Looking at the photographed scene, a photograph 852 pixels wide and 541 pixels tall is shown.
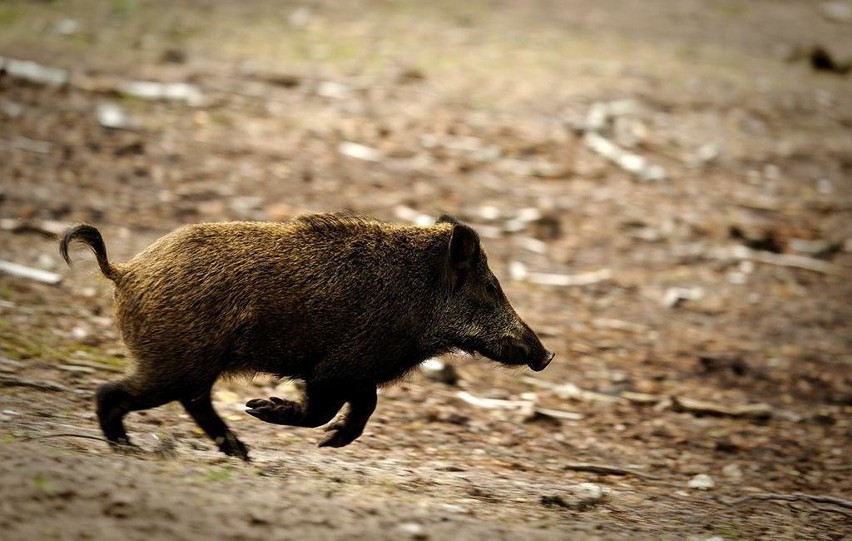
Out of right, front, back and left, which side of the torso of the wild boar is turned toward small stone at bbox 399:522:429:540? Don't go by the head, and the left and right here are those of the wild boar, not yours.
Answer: right

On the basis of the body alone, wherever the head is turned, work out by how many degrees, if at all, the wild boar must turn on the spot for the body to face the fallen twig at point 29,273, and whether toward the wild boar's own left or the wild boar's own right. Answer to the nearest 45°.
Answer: approximately 135° to the wild boar's own left

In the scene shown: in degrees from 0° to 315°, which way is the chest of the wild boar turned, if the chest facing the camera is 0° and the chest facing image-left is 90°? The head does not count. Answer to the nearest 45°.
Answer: approximately 270°

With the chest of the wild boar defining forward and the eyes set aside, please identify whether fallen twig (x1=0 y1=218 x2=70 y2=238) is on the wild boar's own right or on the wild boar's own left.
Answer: on the wild boar's own left

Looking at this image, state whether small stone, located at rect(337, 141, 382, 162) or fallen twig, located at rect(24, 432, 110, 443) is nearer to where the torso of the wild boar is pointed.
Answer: the small stone

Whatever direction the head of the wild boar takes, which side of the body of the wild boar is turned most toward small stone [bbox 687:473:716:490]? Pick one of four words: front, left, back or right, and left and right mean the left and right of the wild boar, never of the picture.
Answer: front

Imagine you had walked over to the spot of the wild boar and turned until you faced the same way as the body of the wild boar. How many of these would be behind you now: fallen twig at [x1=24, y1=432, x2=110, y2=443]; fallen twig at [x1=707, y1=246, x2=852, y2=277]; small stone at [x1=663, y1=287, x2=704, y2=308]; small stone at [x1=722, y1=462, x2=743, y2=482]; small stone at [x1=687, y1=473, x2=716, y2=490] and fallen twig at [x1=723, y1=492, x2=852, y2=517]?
1

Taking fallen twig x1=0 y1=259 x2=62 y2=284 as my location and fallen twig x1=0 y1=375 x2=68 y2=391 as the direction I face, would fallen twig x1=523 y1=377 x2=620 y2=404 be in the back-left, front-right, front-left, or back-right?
front-left

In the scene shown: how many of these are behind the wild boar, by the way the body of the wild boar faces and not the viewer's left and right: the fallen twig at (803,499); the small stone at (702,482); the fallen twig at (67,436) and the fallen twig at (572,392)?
1

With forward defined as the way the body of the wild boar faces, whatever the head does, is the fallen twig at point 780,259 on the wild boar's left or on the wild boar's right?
on the wild boar's left

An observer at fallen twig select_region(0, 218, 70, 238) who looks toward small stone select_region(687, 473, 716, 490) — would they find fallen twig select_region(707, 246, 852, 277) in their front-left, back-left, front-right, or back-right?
front-left

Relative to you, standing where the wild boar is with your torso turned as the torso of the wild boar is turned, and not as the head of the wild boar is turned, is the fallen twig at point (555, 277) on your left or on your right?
on your left

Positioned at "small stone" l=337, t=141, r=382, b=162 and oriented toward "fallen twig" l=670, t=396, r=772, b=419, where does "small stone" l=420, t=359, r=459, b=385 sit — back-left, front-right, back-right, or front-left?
front-right

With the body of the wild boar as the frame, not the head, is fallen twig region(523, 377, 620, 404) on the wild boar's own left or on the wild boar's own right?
on the wild boar's own left

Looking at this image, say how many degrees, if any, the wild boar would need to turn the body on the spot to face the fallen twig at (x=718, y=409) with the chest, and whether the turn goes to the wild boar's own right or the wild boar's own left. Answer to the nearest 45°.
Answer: approximately 45° to the wild boar's own left

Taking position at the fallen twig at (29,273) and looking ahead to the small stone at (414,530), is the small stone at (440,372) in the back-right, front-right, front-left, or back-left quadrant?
front-left
